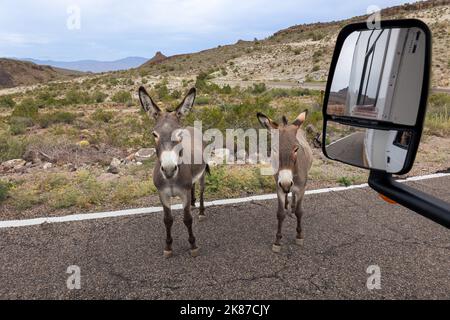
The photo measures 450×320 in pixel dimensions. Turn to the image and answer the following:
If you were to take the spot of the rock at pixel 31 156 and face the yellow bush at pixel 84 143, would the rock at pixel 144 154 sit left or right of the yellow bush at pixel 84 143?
right

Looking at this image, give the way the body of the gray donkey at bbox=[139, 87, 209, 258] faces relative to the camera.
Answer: toward the camera

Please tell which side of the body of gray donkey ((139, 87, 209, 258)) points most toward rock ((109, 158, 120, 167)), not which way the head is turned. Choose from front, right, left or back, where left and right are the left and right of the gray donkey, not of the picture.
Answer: back

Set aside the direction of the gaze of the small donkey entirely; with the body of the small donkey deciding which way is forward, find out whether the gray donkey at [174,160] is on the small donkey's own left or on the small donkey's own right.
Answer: on the small donkey's own right

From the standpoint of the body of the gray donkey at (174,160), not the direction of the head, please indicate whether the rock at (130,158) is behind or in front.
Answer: behind

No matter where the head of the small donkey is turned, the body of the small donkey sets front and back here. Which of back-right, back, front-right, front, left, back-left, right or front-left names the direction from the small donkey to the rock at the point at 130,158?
back-right

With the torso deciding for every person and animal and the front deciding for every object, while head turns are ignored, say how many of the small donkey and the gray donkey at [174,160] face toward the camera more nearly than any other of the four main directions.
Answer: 2

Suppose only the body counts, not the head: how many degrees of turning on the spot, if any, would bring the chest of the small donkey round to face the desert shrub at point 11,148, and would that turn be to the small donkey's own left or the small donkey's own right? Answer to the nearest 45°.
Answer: approximately 135° to the small donkey's own right

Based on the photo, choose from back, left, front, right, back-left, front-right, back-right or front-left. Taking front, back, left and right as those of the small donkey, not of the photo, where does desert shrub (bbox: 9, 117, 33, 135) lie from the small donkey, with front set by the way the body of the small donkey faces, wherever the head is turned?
back-right
